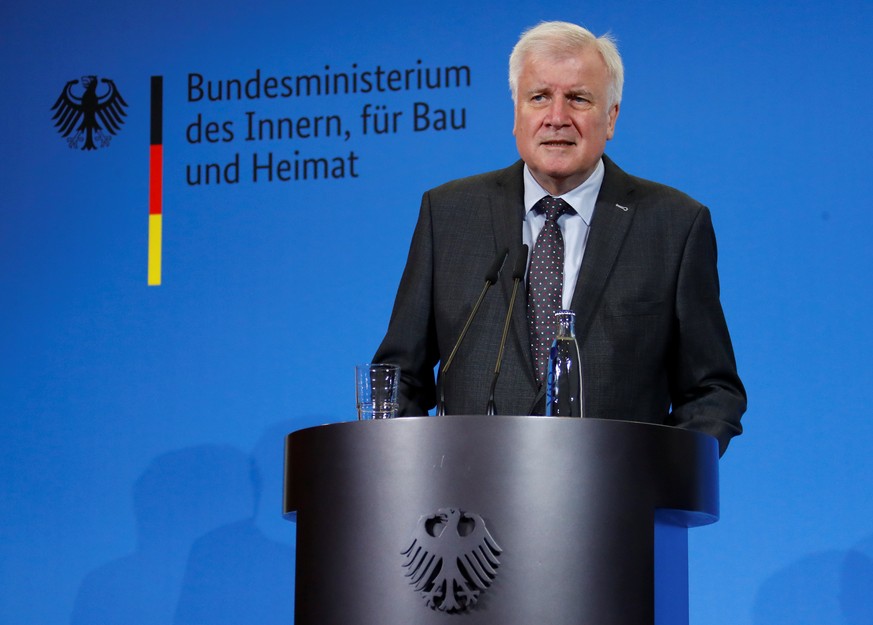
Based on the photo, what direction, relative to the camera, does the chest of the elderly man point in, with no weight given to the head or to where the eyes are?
toward the camera

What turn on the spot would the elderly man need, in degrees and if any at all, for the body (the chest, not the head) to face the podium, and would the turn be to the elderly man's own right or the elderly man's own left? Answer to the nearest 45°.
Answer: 0° — they already face it
